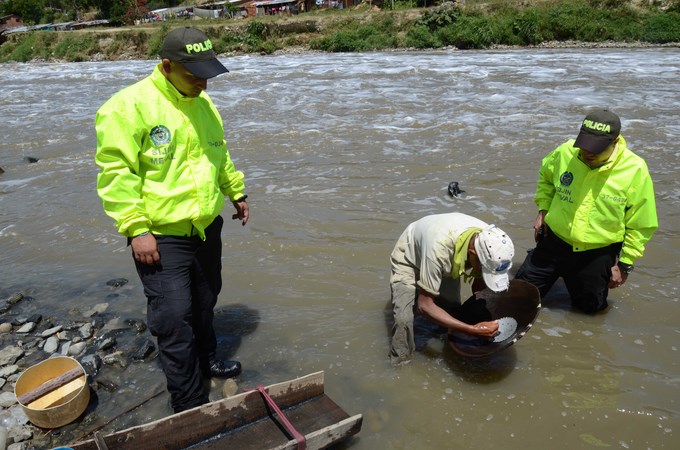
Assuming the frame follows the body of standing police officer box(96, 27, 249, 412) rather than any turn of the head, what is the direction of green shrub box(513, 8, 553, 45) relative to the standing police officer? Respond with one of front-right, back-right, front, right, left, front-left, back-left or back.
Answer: left

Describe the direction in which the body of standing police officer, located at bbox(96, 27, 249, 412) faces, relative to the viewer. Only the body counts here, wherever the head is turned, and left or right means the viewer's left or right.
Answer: facing the viewer and to the right of the viewer

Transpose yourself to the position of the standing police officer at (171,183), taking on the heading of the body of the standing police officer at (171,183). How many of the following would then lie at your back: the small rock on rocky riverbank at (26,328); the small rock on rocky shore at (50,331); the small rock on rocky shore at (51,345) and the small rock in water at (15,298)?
4

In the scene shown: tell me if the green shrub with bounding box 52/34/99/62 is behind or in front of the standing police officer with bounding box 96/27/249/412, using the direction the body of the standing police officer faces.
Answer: behind

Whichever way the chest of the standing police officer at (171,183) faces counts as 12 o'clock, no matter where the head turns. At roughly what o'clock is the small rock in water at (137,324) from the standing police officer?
The small rock in water is roughly at 7 o'clock from the standing police officer.

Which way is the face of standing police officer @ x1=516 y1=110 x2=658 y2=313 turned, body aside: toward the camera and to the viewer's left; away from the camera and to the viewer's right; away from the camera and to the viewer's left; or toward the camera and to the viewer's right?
toward the camera and to the viewer's left

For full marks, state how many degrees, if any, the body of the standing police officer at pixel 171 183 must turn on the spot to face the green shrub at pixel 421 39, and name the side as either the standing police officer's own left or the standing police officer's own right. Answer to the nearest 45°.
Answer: approximately 90° to the standing police officer's own left

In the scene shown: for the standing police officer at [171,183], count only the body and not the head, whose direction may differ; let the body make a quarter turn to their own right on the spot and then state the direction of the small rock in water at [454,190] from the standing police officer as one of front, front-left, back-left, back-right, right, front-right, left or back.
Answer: back

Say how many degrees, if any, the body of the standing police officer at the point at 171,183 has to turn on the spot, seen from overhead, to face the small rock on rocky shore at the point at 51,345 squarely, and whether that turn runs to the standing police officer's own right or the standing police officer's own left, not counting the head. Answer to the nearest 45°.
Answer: approximately 180°

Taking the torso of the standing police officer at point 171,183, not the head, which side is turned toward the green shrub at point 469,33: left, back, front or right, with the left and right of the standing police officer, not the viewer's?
left

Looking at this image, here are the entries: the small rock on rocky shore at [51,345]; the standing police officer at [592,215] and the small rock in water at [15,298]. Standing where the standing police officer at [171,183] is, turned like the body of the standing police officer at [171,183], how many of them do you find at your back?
2

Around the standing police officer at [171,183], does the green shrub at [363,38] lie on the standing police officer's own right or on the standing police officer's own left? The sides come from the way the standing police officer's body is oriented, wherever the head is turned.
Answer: on the standing police officer's own left

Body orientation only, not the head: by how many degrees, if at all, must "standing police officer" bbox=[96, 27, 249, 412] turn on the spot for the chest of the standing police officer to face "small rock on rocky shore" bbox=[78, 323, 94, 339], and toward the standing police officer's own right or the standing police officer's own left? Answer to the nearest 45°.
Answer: approximately 180°
